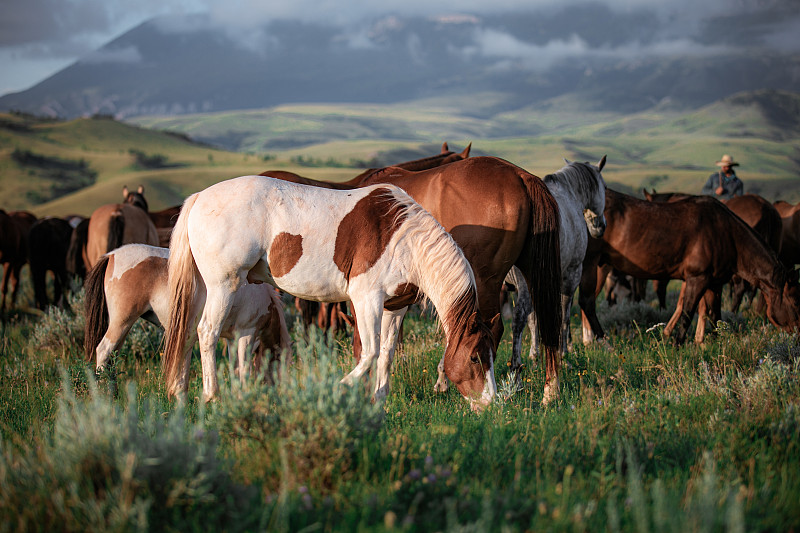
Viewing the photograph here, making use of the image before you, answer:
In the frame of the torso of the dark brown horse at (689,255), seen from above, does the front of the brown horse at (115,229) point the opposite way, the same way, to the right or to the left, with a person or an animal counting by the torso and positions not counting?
to the left

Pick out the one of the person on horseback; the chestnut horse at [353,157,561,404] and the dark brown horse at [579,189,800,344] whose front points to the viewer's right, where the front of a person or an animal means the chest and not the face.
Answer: the dark brown horse

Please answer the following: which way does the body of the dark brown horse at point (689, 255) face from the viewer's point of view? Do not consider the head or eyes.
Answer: to the viewer's right

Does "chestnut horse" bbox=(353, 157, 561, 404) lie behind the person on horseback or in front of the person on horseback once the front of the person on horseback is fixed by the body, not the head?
in front

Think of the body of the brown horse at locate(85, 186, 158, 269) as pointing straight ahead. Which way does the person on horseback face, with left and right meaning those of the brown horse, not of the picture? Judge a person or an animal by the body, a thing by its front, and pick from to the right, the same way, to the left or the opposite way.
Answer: the opposite way

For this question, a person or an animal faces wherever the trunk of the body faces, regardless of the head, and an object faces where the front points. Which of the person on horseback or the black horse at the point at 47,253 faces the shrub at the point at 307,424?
the person on horseback

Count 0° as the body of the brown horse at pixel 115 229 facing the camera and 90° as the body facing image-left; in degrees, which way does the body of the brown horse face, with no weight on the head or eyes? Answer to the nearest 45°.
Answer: approximately 225°
